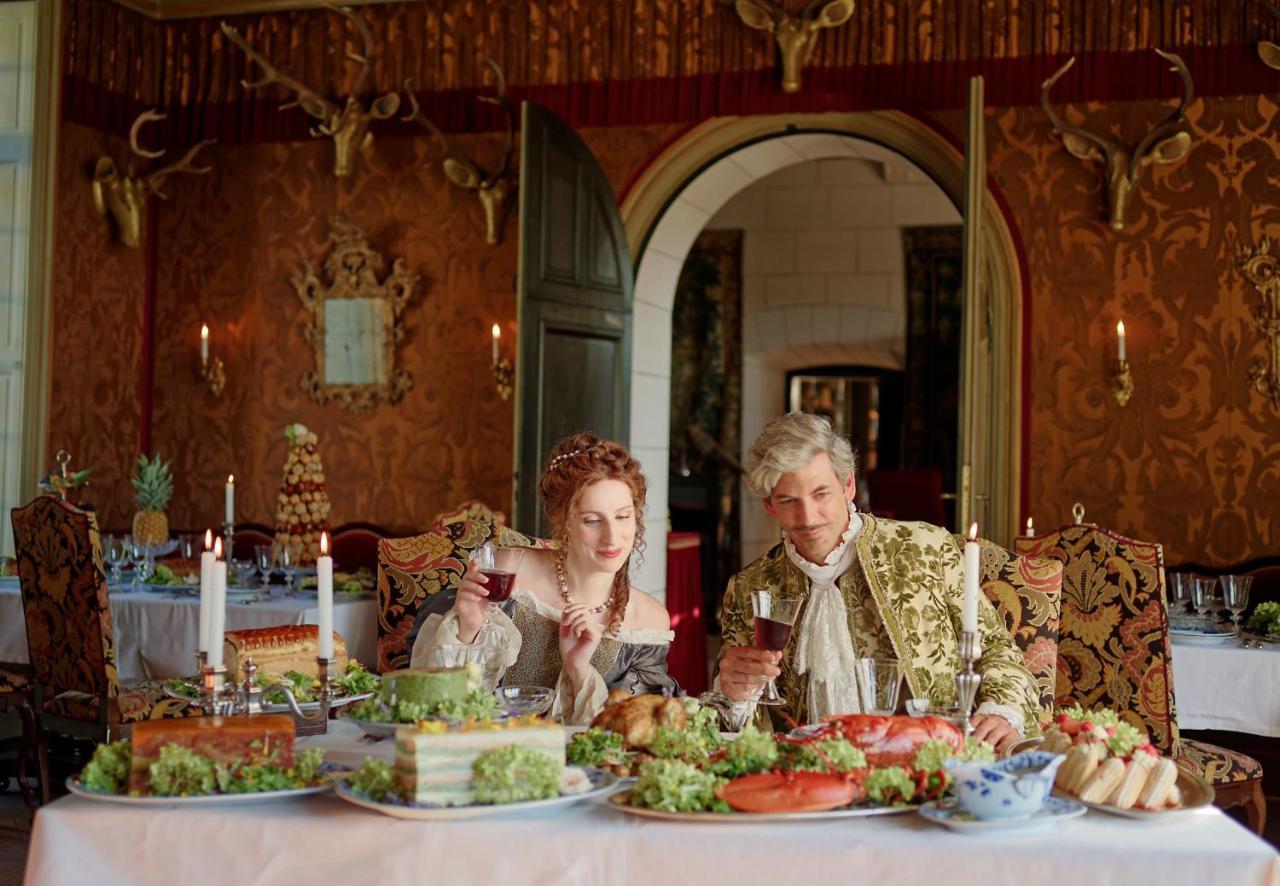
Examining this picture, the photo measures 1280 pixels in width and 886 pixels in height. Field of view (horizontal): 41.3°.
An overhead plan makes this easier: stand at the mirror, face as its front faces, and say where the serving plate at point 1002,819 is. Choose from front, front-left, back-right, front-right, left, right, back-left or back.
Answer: front

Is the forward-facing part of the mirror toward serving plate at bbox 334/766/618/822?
yes

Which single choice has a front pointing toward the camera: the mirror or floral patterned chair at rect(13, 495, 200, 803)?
the mirror

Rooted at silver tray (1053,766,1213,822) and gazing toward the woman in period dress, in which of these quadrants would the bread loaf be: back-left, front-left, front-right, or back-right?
front-left

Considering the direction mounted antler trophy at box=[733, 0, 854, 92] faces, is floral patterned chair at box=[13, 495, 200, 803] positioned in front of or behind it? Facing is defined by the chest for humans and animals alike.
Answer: in front

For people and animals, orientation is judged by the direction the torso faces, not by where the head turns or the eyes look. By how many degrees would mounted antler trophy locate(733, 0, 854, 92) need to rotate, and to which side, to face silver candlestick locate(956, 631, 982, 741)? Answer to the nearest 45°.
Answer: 0° — it already faces it

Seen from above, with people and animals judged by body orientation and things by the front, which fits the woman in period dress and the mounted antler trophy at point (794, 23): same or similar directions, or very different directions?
same or similar directions

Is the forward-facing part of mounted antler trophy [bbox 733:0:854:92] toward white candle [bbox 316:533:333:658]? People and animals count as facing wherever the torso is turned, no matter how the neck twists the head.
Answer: yes

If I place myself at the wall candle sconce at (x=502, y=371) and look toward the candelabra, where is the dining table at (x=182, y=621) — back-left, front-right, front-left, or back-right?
front-right

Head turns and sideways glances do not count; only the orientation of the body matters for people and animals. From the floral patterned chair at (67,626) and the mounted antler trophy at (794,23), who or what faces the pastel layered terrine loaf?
the mounted antler trophy

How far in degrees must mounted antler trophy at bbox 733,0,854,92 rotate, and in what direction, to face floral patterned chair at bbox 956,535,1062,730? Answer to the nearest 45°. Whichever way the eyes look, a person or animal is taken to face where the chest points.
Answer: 0° — it already faces it

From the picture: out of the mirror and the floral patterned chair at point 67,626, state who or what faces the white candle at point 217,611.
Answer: the mirror

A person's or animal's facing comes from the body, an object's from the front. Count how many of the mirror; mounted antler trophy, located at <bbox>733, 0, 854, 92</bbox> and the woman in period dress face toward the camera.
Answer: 3

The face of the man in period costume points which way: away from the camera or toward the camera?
toward the camera

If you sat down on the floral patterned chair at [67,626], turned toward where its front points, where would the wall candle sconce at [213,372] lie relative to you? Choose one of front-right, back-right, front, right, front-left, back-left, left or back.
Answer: front-left

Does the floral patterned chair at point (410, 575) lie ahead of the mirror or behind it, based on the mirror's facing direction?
ahead

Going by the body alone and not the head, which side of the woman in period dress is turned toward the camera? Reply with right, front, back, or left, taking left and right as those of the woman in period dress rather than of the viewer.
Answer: front
